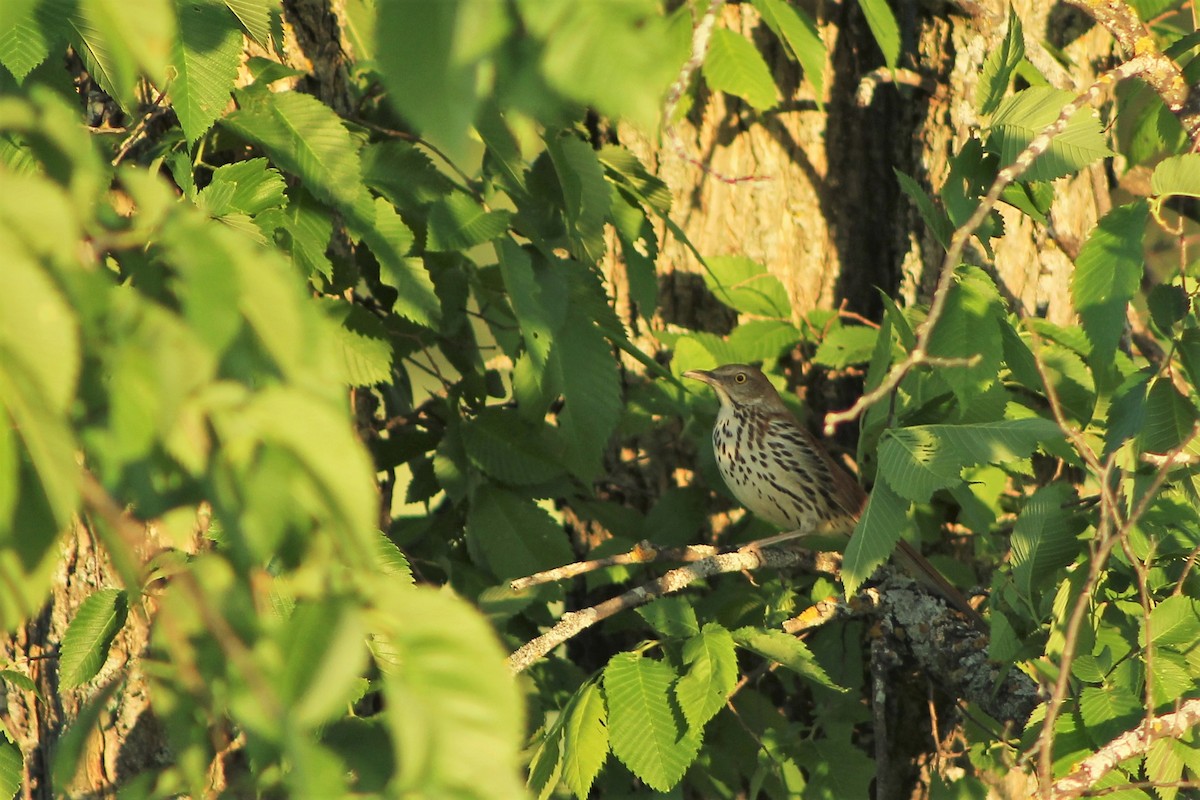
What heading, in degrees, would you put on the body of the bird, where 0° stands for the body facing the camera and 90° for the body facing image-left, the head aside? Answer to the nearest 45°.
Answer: approximately 90°
